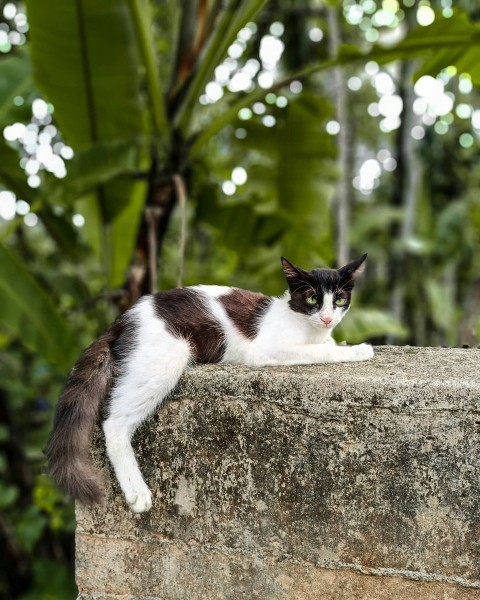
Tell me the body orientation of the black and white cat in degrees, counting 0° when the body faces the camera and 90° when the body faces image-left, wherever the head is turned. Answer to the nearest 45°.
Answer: approximately 270°
